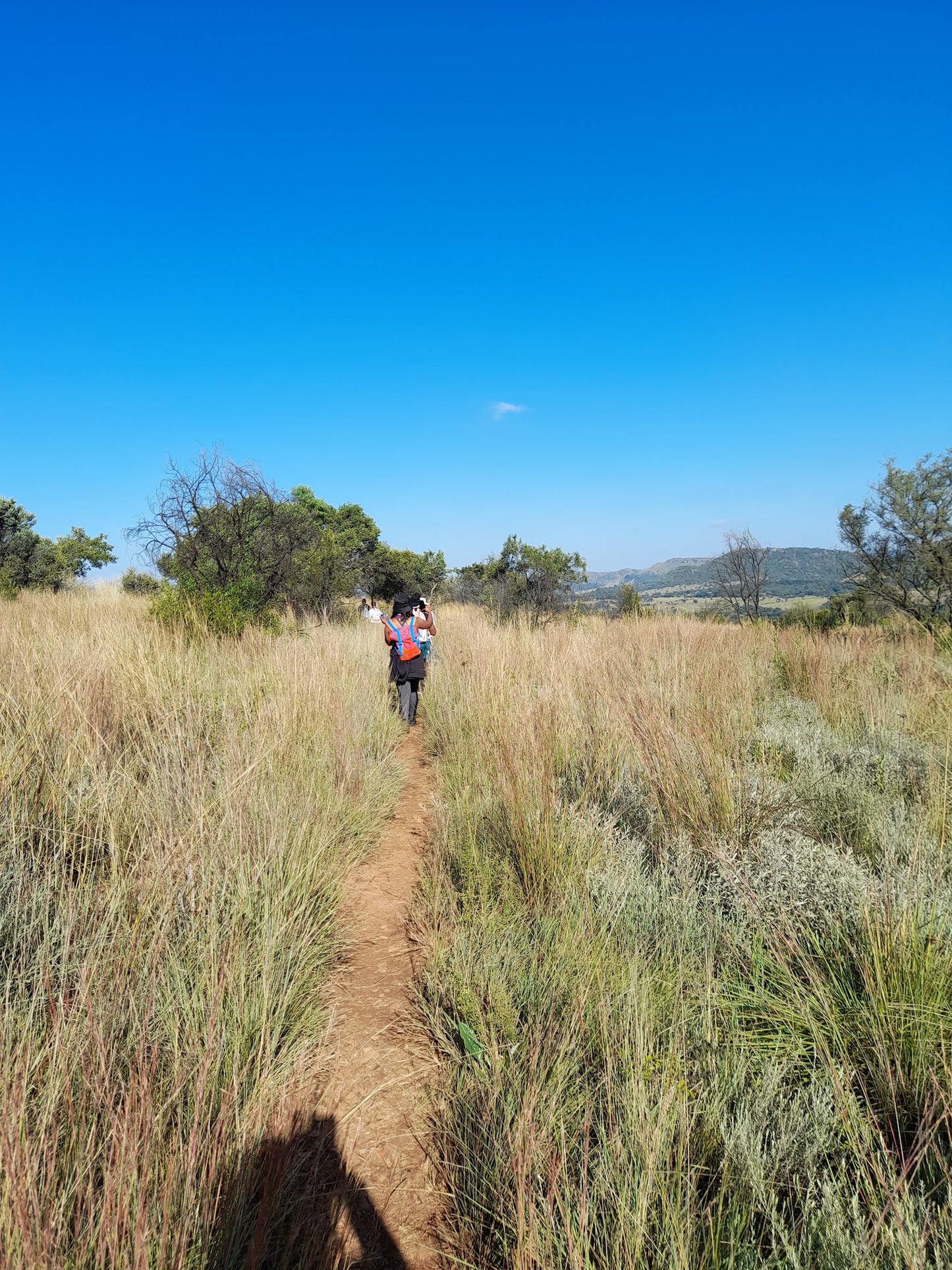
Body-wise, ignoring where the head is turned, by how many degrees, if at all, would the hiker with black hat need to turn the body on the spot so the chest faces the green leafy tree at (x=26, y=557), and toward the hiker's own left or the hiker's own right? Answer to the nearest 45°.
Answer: approximately 45° to the hiker's own left

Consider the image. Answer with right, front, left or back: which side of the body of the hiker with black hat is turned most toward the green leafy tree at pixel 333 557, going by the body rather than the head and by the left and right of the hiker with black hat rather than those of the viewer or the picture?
front

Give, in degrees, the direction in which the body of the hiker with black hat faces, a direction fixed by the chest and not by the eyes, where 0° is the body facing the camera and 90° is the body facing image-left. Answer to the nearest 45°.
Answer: approximately 180°

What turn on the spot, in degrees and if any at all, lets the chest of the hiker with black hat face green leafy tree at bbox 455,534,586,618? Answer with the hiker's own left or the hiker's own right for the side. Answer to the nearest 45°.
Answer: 0° — they already face it

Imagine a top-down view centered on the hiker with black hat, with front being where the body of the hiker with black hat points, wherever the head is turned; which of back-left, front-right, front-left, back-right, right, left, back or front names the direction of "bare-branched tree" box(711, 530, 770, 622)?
front-right

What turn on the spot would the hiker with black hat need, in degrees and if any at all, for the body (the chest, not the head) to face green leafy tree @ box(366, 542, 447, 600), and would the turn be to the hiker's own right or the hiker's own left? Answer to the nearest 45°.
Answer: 0° — they already face it

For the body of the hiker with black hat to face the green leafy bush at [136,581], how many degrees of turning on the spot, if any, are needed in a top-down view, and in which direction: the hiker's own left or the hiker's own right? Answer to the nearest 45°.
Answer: approximately 45° to the hiker's own left

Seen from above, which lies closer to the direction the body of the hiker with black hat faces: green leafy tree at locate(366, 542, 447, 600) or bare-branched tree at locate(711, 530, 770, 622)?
the green leafy tree
